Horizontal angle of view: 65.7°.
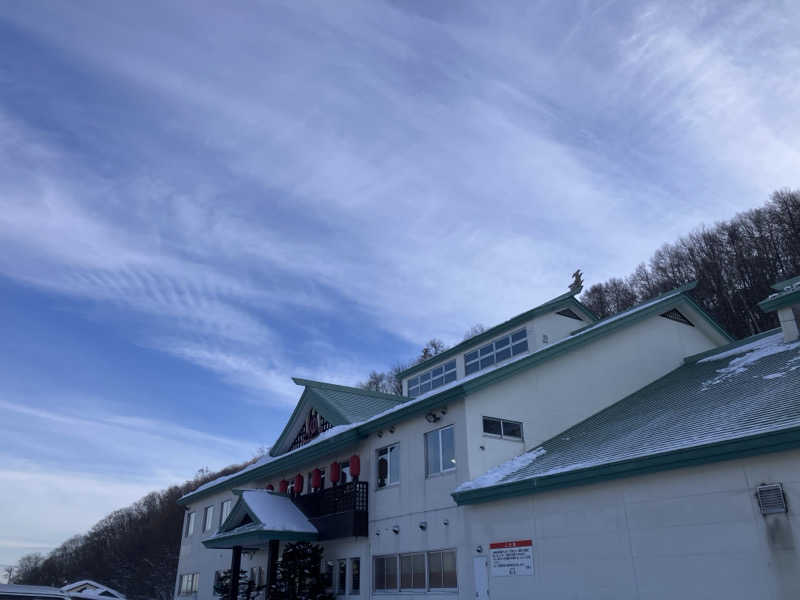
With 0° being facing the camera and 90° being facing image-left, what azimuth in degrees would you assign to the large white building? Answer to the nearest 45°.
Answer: approximately 45°

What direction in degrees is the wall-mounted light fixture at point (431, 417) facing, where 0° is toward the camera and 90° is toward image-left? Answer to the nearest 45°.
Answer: approximately 45°
